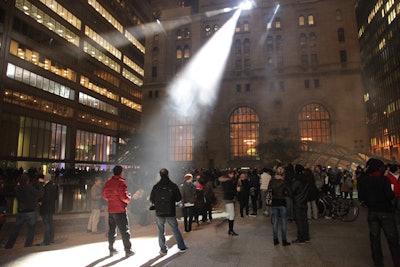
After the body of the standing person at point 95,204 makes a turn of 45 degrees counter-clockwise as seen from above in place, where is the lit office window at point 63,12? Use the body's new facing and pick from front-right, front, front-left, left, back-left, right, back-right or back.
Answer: front-left

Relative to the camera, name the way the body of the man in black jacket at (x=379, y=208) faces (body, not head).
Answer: away from the camera

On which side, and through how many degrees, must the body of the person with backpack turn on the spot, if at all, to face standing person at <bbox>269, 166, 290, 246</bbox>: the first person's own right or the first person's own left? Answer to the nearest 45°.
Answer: approximately 90° to the first person's own right

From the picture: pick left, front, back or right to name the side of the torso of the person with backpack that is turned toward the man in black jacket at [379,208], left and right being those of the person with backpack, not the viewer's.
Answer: right

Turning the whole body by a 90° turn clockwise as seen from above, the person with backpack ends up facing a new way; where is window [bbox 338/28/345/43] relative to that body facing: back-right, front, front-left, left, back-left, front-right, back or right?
front-left

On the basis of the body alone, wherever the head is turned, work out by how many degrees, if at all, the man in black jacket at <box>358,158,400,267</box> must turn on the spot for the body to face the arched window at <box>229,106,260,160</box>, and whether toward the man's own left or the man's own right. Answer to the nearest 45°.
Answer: approximately 45° to the man's own left

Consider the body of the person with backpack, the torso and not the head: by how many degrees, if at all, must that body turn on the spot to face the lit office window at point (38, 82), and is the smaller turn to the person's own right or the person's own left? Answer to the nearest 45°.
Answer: approximately 45° to the person's own left

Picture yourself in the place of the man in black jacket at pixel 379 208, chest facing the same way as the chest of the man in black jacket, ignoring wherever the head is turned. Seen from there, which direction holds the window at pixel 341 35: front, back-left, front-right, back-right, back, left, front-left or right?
front

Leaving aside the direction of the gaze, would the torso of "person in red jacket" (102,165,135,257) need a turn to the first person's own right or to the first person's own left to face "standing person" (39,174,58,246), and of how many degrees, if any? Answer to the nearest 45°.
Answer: approximately 90° to the first person's own left

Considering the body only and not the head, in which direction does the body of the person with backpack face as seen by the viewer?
away from the camera

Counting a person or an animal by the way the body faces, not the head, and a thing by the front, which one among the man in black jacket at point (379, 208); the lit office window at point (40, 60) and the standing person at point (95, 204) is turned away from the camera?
the man in black jacket

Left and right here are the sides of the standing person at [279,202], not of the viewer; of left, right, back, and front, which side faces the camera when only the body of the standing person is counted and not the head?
back

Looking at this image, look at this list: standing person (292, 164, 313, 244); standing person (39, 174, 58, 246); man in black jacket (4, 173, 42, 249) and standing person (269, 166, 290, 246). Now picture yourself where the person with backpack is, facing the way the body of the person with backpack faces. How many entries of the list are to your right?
2
